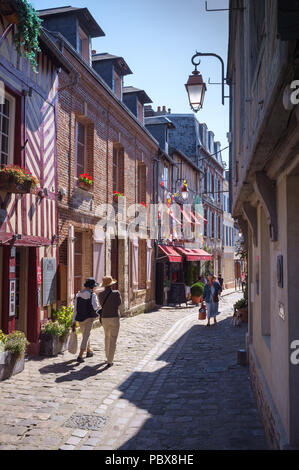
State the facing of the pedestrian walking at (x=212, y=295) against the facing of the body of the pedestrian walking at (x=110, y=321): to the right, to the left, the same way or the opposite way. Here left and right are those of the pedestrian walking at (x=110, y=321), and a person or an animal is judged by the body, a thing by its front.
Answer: the opposite way

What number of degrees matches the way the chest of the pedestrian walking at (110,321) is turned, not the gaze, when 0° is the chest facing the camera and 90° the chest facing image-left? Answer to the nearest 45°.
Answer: approximately 180°

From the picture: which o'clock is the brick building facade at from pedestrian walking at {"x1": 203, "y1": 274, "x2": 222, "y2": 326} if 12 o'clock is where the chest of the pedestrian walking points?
The brick building facade is roughly at 2 o'clock from the pedestrian walking.

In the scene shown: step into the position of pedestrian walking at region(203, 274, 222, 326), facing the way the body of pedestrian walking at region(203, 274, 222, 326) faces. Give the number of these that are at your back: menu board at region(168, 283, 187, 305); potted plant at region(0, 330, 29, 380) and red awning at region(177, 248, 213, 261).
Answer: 2

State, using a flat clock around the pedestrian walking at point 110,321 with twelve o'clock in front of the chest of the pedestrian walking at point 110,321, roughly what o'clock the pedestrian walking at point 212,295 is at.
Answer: the pedestrian walking at point 212,295 is roughly at 1 o'clock from the pedestrian walking at point 110,321.

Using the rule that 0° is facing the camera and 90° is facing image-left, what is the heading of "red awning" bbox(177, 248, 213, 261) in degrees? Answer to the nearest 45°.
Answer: approximately 315°

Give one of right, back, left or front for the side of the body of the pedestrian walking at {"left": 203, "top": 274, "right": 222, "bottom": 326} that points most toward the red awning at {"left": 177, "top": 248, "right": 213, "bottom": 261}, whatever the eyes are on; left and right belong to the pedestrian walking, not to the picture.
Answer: back

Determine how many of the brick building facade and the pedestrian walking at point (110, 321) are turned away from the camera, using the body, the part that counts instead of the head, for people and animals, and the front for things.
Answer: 1
